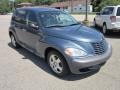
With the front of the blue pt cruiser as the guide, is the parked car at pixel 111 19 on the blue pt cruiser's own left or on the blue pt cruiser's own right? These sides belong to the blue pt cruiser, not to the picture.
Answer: on the blue pt cruiser's own left

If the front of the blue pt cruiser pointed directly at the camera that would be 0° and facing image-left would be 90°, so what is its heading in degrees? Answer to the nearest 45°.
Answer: approximately 315°

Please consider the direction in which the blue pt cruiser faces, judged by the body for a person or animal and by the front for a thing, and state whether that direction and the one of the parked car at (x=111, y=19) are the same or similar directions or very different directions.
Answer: very different directions
